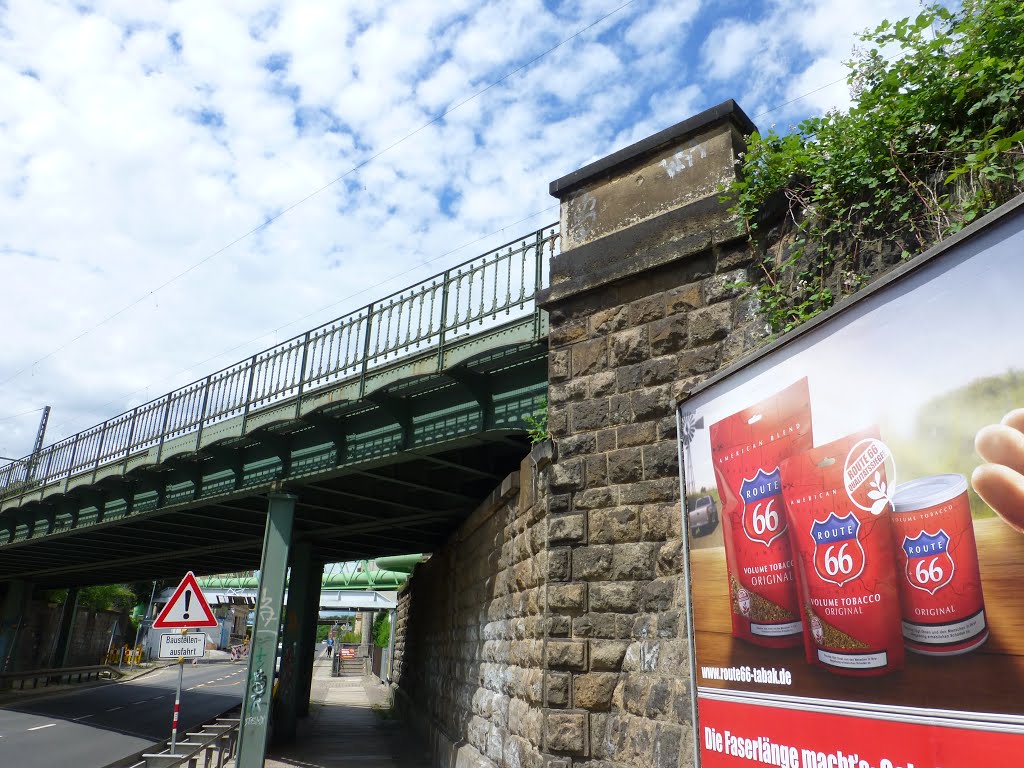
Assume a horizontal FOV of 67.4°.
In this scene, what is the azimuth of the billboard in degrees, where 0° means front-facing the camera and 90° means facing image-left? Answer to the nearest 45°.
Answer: approximately 45°

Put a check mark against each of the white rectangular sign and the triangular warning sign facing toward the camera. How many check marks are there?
2

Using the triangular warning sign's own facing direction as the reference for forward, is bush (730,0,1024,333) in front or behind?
in front

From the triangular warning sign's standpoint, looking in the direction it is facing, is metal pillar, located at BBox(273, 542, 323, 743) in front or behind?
behind

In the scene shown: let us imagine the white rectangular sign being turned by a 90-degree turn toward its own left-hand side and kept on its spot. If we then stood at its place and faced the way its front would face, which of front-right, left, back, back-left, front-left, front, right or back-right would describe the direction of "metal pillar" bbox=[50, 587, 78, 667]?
left

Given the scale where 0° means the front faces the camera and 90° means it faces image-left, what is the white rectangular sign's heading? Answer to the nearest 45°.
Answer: approximately 0°

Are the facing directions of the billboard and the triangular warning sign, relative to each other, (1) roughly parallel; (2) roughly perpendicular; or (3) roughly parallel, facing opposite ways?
roughly perpendicular

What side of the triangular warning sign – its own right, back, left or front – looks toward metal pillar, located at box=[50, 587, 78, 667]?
back

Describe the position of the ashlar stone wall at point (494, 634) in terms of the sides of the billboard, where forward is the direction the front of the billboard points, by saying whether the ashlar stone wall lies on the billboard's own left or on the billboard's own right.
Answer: on the billboard's own right

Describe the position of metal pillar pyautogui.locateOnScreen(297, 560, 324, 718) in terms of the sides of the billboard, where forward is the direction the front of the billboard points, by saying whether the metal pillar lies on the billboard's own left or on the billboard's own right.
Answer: on the billboard's own right

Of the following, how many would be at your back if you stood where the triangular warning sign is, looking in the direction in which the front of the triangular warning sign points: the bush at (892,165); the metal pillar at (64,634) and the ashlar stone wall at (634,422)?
1
